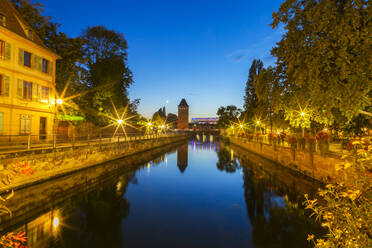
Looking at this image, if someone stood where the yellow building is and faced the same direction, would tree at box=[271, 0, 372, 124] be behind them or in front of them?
in front

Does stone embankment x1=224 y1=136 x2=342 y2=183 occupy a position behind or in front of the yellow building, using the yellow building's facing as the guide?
in front

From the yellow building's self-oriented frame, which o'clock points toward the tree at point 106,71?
The tree is roughly at 9 o'clock from the yellow building.

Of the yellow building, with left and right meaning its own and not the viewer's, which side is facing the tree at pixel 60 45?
left

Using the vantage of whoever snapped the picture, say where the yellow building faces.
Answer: facing the viewer and to the right of the viewer

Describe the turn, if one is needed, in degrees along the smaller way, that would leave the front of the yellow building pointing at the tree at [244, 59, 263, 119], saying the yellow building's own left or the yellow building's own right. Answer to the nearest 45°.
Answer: approximately 45° to the yellow building's own left

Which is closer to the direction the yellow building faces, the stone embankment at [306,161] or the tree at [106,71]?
the stone embankment

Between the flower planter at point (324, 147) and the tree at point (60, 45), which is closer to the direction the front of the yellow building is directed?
the flower planter

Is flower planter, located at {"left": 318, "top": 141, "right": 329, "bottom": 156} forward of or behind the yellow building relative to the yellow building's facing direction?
forward
